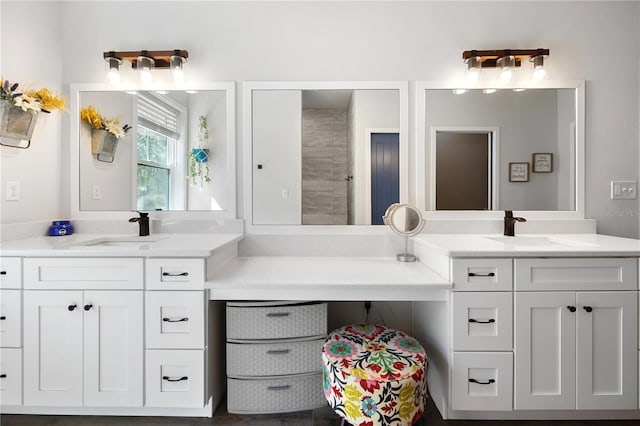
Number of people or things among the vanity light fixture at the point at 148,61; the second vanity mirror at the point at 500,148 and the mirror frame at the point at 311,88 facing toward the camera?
3

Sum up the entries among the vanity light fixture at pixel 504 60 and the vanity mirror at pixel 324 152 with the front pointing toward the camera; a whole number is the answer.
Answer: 2

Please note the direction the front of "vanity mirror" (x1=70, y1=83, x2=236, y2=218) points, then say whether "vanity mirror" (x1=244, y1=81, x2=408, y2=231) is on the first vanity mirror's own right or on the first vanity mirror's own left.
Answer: on the first vanity mirror's own left

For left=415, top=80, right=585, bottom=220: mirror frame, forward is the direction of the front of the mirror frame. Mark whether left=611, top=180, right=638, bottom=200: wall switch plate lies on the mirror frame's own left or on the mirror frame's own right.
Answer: on the mirror frame's own left

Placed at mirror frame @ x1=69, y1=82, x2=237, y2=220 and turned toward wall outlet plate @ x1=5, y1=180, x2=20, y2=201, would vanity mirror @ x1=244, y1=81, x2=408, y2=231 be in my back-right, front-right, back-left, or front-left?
back-left

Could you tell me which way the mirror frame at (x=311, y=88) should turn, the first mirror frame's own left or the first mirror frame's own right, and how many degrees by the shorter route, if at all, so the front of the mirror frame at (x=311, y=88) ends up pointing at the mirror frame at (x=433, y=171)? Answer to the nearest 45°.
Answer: approximately 90° to the first mirror frame's own left

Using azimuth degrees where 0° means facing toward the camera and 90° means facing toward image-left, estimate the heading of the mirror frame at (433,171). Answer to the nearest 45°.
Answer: approximately 0°
